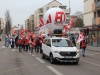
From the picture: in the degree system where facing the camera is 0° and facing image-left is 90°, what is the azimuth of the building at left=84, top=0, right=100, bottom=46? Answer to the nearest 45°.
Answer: approximately 45°

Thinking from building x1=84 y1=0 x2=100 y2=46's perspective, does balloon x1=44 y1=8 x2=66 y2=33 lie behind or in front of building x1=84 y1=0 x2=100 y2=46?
in front
